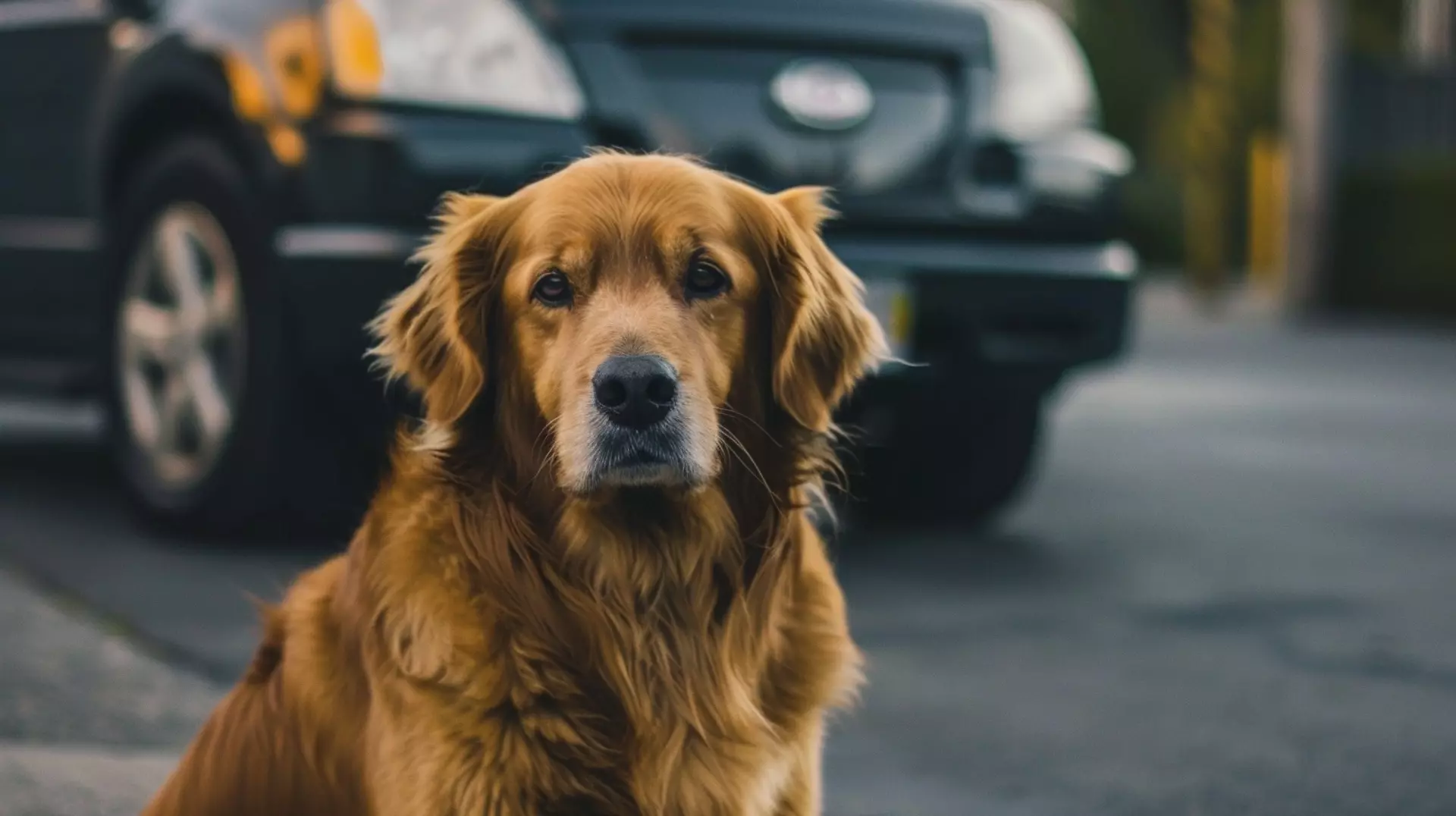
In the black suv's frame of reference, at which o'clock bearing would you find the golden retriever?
The golden retriever is roughly at 1 o'clock from the black suv.

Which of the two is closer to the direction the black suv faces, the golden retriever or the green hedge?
the golden retriever

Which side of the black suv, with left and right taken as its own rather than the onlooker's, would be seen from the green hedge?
left

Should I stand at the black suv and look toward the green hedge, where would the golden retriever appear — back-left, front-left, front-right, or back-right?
back-right

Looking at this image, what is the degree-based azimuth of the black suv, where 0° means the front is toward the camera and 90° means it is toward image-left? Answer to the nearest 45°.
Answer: approximately 315°

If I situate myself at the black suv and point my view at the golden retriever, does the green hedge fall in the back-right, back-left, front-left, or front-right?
back-left
